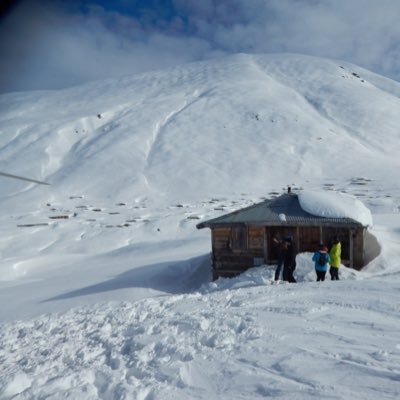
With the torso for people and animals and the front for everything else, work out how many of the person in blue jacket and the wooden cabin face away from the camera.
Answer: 1

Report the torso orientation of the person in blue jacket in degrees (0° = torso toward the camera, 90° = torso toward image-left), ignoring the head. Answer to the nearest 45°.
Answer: approximately 180°

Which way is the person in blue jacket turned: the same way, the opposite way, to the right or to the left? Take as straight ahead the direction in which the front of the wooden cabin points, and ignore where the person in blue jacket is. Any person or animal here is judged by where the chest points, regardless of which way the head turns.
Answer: the opposite way

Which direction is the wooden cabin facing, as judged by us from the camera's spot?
facing the viewer

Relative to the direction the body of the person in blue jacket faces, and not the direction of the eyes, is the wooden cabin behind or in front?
in front

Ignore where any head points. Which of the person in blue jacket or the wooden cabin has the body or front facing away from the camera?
the person in blue jacket

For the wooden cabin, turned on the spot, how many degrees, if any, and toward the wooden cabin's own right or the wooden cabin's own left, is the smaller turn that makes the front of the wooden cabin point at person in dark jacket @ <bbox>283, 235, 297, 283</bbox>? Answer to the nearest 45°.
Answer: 0° — it already faces them

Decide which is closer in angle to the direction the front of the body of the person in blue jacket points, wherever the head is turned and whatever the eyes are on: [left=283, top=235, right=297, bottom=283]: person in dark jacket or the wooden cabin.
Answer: the wooden cabin

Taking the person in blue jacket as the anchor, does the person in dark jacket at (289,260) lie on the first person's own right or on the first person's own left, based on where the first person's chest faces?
on the first person's own left

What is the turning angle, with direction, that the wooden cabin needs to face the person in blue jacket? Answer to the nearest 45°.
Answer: approximately 45° to its left
